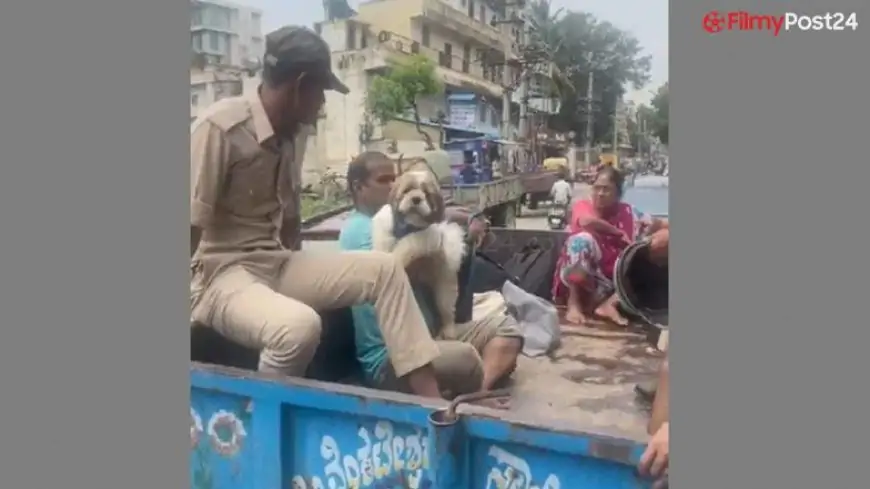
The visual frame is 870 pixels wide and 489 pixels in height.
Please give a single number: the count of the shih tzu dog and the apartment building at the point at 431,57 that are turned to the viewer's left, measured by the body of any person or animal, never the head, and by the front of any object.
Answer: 0

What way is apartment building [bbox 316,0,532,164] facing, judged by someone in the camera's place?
facing the viewer and to the right of the viewer

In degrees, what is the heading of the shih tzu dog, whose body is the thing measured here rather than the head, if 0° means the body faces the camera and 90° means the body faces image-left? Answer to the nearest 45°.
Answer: approximately 0°

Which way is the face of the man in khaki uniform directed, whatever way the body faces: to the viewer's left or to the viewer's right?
to the viewer's right
